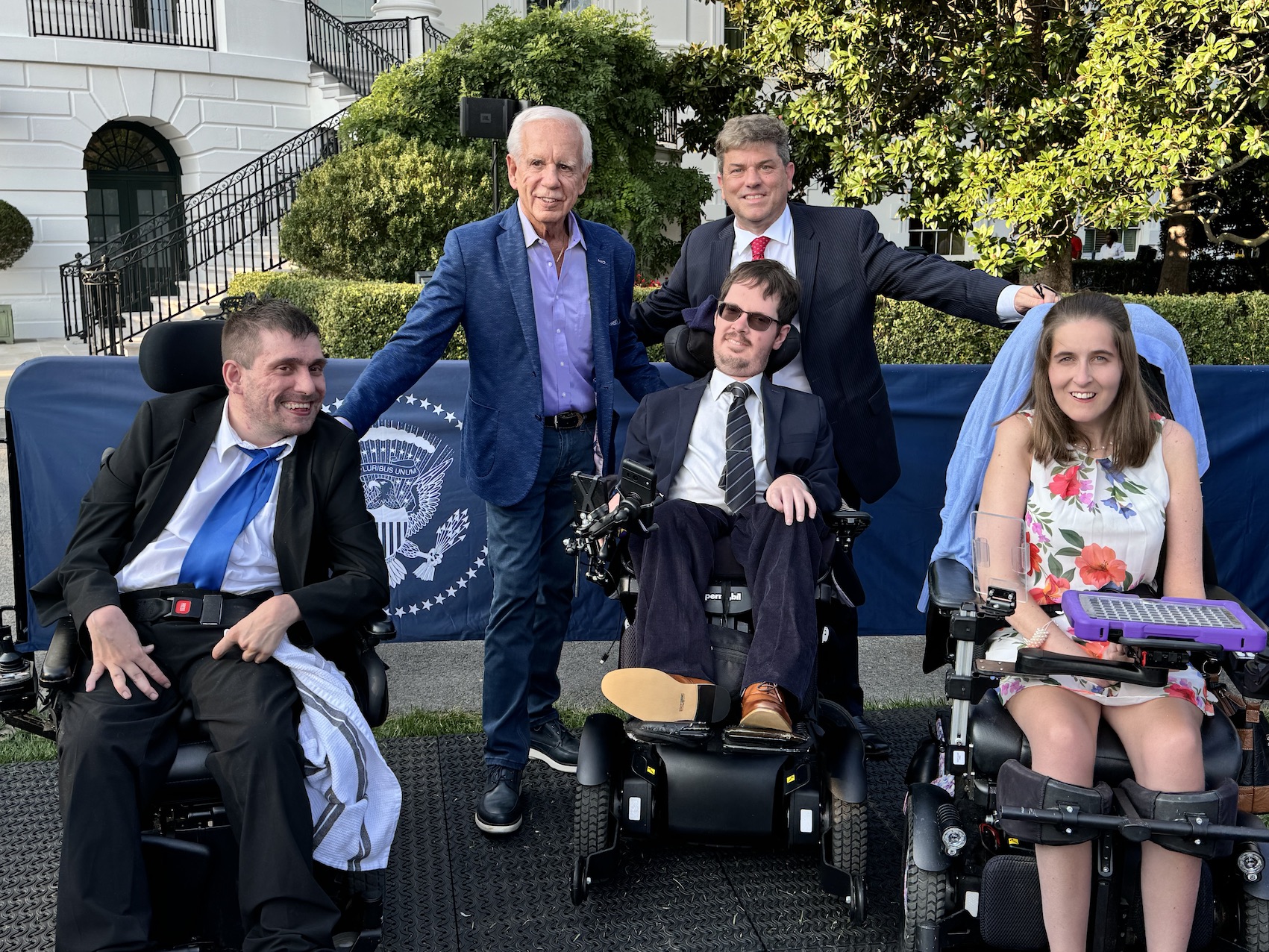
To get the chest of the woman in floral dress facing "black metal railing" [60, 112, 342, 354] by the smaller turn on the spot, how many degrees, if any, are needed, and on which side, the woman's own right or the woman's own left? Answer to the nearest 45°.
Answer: approximately 135° to the woman's own right

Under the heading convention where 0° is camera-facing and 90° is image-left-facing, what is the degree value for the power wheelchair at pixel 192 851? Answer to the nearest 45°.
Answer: approximately 0°

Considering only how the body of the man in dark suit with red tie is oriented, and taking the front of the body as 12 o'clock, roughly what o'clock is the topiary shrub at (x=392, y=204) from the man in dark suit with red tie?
The topiary shrub is roughly at 5 o'clock from the man in dark suit with red tie.

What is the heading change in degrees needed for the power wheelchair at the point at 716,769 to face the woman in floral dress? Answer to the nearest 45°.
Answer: approximately 90° to its left

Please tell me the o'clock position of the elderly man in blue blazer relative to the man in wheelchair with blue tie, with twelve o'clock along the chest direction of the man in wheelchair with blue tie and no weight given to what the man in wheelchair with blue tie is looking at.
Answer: The elderly man in blue blazer is roughly at 8 o'clock from the man in wheelchair with blue tie.

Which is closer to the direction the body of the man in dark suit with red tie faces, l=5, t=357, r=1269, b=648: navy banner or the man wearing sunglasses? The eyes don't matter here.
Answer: the man wearing sunglasses

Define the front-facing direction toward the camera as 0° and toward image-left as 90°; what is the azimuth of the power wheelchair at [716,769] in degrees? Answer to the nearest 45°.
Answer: approximately 0°
